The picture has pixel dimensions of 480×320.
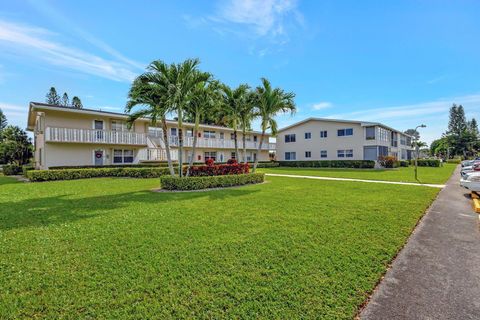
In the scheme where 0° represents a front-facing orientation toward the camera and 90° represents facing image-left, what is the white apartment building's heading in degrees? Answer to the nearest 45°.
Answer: approximately 315°

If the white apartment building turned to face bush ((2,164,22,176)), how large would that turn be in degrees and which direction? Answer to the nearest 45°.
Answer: approximately 90° to its right

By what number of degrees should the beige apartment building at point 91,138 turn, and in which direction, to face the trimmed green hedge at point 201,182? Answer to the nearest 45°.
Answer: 0° — it already faces it

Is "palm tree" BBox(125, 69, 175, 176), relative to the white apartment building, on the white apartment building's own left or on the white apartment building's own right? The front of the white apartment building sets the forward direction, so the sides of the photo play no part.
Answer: on the white apartment building's own right

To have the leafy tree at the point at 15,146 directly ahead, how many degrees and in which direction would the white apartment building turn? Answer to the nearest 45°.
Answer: approximately 90° to its right

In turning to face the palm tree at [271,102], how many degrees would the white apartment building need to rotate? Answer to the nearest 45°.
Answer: approximately 45° to its right

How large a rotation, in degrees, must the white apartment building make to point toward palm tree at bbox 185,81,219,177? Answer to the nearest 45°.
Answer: approximately 45° to its right

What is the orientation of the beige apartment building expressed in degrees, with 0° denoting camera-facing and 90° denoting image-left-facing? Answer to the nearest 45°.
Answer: approximately 315°

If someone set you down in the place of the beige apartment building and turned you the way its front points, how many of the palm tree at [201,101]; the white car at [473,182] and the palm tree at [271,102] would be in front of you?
3

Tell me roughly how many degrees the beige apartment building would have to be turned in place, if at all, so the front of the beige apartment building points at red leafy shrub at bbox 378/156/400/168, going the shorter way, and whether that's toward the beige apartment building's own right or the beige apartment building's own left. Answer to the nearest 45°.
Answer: approximately 45° to the beige apartment building's own left
